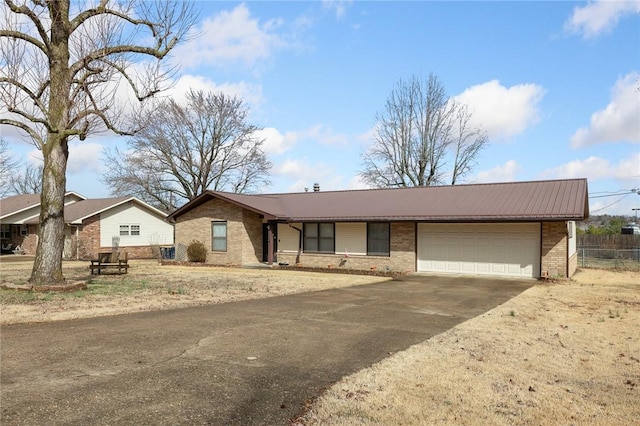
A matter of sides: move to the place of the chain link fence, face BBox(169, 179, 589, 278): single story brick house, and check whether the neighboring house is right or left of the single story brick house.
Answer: right

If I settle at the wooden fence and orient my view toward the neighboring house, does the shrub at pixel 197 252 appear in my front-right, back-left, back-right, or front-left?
front-left

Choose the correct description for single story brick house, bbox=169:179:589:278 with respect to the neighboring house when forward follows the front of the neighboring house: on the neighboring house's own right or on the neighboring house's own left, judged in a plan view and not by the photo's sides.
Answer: on the neighboring house's own left

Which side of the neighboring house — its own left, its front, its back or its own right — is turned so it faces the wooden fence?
left

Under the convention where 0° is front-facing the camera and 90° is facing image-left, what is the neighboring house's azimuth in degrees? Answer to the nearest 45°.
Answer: approximately 45°
